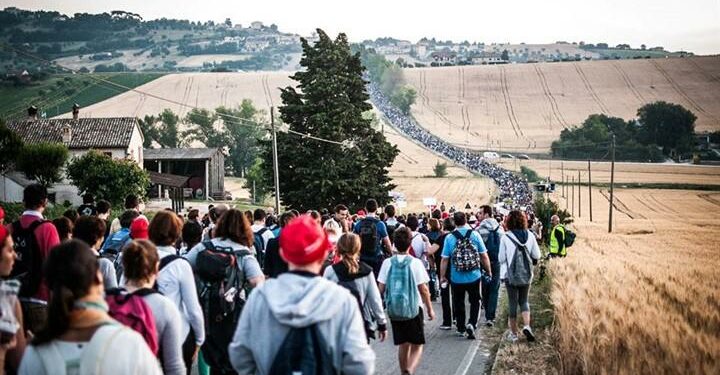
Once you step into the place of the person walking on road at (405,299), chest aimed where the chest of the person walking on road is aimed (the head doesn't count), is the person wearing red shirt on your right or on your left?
on your left

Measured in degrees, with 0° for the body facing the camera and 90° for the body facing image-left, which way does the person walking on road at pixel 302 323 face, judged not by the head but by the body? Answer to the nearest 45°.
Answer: approximately 180°

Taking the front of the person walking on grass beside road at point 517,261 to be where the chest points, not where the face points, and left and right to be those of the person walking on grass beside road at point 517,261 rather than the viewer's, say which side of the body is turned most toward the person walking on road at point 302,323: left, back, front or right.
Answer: back

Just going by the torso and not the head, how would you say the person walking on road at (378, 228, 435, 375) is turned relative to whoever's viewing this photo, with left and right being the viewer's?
facing away from the viewer

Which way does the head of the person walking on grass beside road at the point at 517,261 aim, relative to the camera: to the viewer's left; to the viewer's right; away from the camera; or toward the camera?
away from the camera

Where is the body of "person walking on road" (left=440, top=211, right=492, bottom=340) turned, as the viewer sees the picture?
away from the camera

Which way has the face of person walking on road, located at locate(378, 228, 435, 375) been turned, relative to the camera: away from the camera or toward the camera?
away from the camera

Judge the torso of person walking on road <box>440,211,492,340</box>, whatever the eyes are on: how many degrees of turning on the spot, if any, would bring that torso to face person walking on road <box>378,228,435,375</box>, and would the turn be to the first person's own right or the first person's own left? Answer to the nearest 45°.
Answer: approximately 180°

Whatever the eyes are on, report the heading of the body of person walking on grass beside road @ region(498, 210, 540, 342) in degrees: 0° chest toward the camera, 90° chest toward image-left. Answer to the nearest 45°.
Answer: approximately 180°

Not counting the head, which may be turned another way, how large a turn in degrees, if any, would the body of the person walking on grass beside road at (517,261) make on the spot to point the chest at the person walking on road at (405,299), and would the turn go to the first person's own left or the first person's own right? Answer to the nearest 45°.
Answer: approximately 180°
